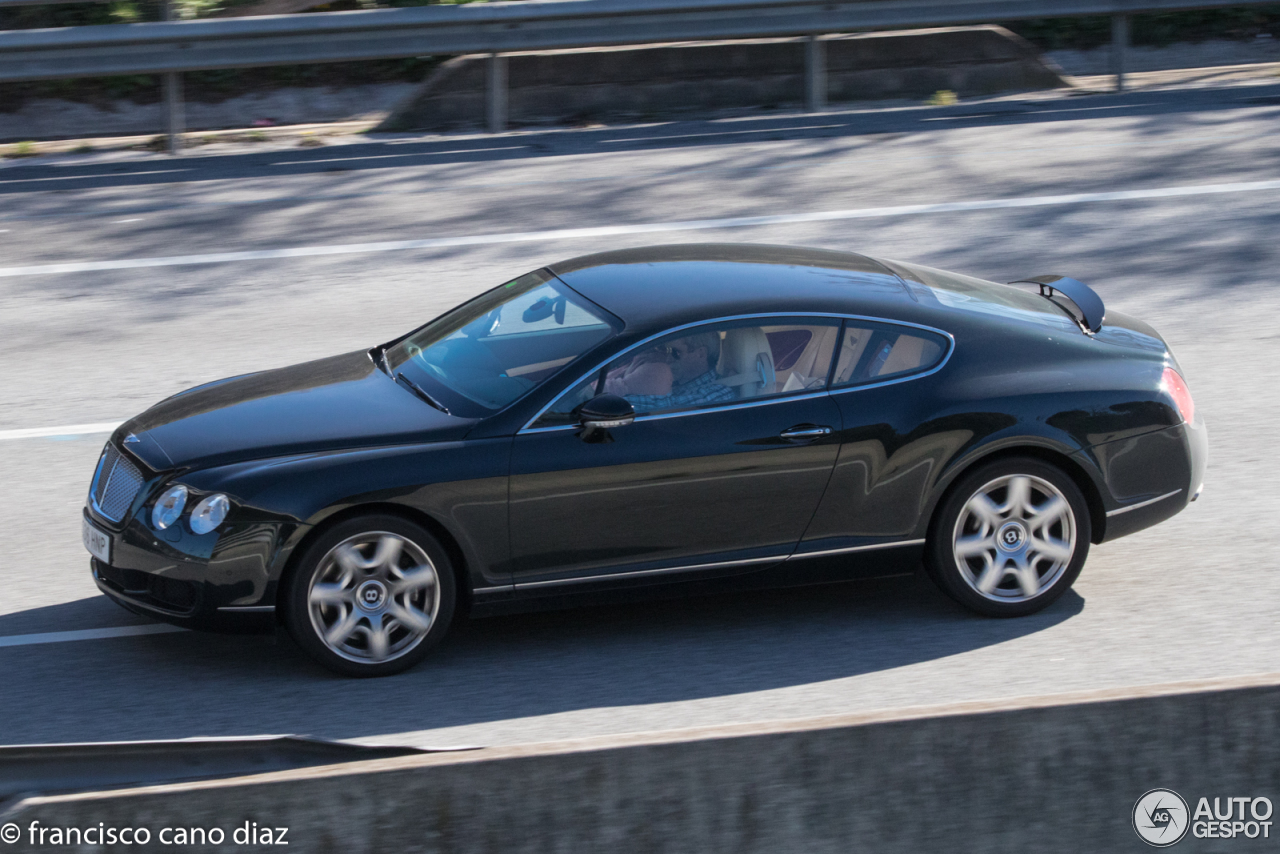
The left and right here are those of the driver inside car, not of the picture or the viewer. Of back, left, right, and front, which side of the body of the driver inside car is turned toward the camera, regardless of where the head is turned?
left

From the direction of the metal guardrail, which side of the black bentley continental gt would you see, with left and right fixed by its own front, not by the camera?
right

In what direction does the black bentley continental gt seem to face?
to the viewer's left

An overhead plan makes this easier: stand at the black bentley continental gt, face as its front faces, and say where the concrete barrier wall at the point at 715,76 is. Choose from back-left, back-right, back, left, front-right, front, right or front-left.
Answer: right

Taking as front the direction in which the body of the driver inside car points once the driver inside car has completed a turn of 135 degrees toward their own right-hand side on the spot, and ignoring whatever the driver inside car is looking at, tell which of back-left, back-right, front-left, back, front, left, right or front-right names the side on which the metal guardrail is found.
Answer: front-left

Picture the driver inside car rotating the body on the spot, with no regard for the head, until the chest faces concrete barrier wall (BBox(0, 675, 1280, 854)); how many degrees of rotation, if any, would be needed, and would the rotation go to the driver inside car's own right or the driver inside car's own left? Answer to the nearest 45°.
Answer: approximately 90° to the driver inside car's own left

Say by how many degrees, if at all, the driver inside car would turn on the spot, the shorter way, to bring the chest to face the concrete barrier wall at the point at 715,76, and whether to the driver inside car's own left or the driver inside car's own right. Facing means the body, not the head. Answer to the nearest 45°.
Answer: approximately 90° to the driver inside car's own right

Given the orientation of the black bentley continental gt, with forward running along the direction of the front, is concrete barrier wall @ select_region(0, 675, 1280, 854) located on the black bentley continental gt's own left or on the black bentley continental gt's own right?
on the black bentley continental gt's own left
